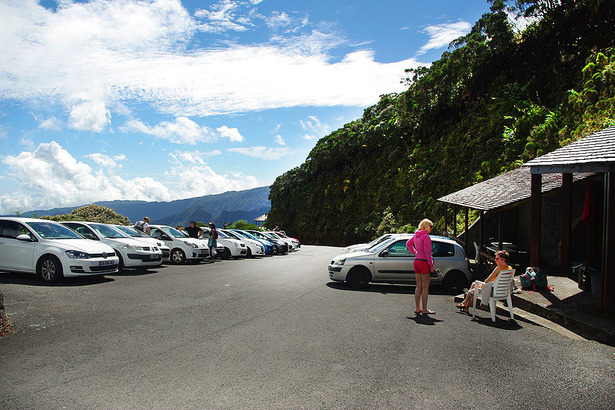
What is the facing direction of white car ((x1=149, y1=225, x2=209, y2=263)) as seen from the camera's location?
facing the viewer and to the right of the viewer

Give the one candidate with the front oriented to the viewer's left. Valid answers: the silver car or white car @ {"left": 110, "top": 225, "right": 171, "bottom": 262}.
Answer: the silver car

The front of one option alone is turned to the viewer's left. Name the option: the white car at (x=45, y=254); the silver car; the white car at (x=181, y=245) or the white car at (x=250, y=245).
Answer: the silver car

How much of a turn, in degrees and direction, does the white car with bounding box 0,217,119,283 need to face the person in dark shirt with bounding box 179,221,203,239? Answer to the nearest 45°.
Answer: approximately 90° to its left

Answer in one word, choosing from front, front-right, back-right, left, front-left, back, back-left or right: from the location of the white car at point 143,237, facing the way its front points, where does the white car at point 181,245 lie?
left

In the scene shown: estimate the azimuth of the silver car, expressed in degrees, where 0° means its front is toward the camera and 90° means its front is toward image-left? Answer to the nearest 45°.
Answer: approximately 90°

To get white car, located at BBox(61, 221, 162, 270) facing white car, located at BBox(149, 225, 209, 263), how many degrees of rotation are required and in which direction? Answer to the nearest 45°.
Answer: approximately 90° to its left

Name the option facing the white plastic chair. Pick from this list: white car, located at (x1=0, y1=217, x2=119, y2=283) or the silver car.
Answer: the white car
